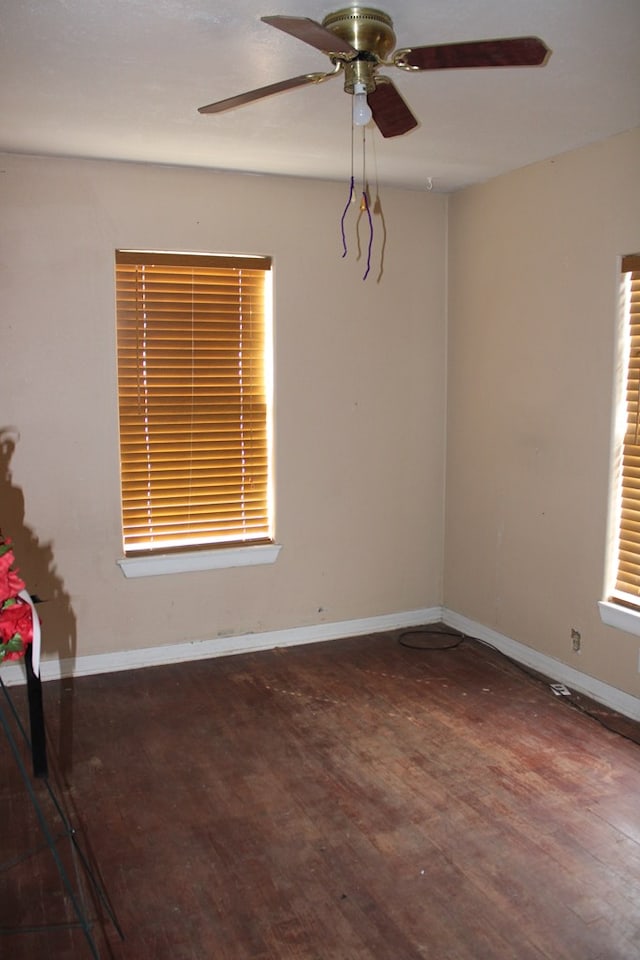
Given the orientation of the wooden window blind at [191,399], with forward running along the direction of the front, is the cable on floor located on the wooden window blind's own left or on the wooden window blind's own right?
on the wooden window blind's own left

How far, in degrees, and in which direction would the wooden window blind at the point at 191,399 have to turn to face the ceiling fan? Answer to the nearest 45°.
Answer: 0° — it already faces it

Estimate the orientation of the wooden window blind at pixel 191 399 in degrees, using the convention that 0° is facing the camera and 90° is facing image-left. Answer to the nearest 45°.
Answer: approximately 0°

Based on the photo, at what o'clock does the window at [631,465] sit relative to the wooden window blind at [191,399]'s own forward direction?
The window is roughly at 10 o'clock from the wooden window blind.

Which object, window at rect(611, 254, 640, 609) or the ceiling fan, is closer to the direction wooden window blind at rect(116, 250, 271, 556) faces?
the ceiling fan
